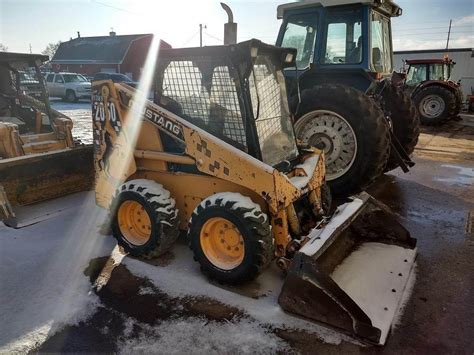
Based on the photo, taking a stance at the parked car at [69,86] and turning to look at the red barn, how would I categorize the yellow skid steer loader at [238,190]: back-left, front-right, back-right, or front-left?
back-right

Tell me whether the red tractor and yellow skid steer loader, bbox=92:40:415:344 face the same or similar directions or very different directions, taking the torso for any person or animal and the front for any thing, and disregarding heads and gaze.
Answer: very different directions

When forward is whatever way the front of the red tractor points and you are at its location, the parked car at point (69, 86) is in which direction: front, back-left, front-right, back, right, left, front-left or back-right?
front

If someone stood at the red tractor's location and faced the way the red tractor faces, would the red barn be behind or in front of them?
in front

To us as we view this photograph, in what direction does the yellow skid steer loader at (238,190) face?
facing the viewer and to the right of the viewer

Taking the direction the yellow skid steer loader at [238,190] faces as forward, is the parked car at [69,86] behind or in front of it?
behind

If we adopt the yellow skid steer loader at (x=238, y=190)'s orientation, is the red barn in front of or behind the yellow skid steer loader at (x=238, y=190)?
behind

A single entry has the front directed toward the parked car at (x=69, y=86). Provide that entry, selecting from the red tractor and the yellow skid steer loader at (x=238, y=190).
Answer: the red tractor

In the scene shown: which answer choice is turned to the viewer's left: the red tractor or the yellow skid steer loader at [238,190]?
the red tractor

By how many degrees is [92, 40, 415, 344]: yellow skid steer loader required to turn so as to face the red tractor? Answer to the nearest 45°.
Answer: approximately 90° to its left

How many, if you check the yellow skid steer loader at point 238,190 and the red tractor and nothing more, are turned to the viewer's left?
1

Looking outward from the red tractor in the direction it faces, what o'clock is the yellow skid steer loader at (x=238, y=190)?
The yellow skid steer loader is roughly at 9 o'clock from the red tractor.

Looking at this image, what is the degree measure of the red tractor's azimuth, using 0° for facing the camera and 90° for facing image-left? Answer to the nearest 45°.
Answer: approximately 90°

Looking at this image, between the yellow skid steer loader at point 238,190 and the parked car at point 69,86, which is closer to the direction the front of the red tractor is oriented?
the parked car
